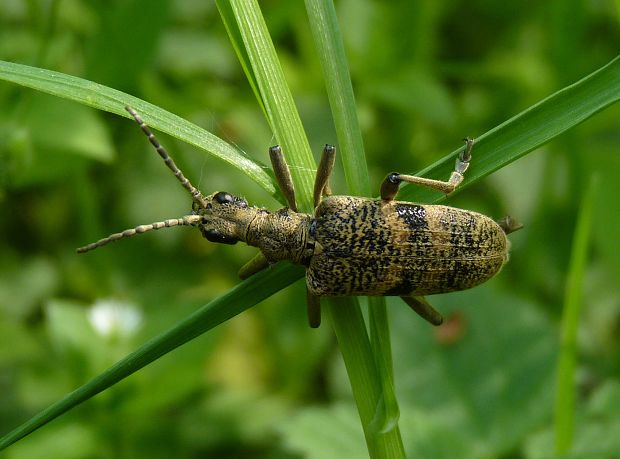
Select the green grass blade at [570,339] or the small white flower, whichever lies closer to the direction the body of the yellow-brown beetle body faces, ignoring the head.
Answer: the small white flower

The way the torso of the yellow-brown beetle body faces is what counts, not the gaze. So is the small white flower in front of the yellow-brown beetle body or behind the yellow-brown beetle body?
in front

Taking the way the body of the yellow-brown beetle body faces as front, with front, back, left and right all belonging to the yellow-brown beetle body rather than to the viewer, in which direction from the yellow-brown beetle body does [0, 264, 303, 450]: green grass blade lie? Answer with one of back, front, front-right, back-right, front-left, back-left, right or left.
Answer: front-left

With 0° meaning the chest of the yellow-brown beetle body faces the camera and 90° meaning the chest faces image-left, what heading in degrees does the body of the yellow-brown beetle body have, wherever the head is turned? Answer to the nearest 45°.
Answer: approximately 90°
